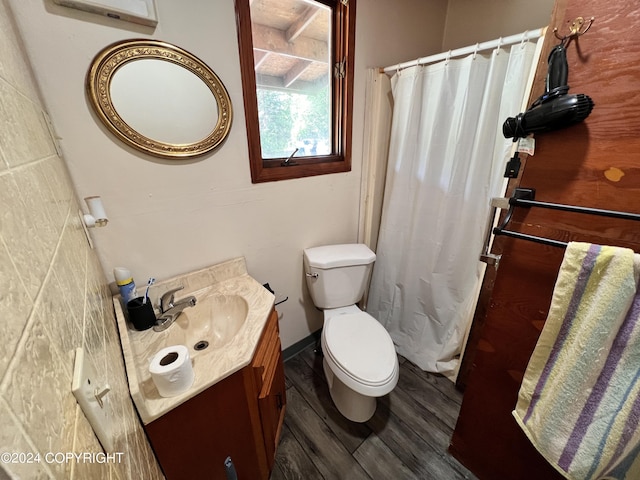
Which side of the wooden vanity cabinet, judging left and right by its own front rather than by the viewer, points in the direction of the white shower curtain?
front

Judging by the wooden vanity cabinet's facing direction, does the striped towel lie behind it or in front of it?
in front

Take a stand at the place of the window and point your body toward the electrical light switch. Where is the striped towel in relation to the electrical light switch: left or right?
left

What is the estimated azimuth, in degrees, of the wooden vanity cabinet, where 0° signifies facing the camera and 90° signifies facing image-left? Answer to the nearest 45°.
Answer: approximately 270°

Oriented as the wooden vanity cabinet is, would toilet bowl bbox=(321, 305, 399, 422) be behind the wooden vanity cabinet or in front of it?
in front
